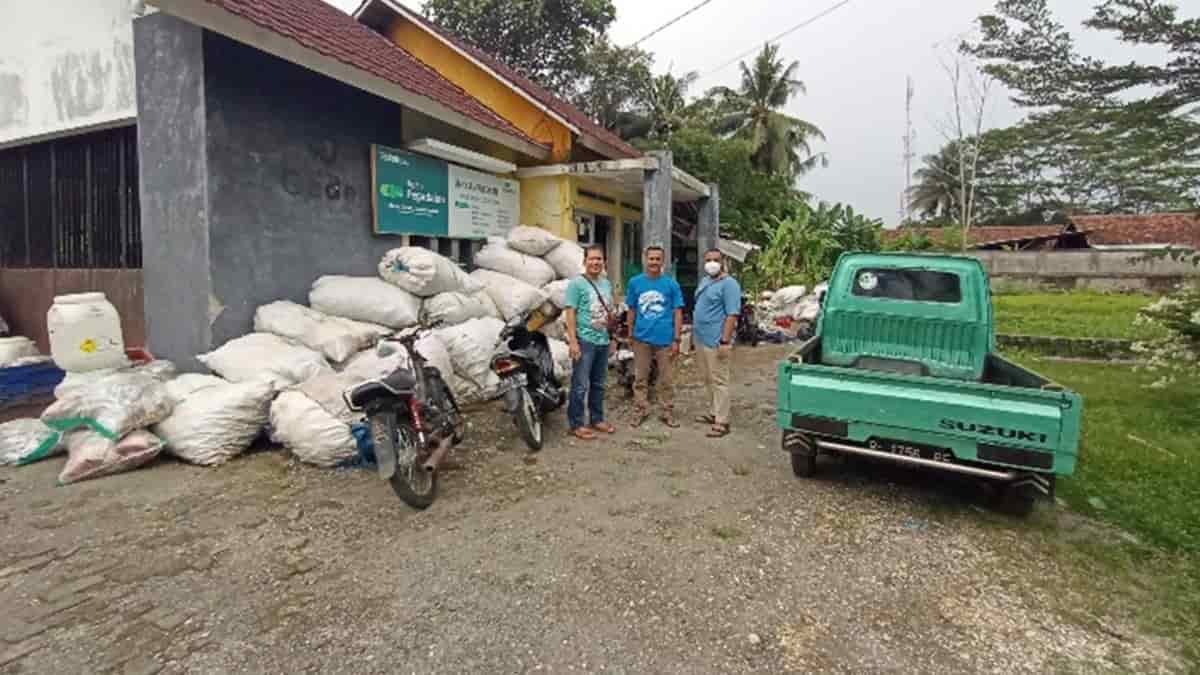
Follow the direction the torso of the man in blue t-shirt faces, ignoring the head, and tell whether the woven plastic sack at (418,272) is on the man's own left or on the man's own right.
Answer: on the man's own right

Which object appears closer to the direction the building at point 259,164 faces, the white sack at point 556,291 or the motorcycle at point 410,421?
the motorcycle

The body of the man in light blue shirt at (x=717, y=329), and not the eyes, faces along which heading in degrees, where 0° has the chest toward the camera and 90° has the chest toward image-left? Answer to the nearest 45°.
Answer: approximately 45°

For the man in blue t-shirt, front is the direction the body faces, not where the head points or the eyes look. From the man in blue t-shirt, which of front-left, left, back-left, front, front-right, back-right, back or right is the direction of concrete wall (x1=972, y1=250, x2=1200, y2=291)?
back-left

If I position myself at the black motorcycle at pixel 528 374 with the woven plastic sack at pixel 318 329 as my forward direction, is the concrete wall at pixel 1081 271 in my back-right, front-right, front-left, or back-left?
back-right

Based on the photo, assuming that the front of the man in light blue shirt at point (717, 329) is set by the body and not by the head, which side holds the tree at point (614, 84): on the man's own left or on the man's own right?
on the man's own right

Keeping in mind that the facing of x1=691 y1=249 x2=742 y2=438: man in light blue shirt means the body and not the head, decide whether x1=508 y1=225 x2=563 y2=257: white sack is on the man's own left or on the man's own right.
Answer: on the man's own right

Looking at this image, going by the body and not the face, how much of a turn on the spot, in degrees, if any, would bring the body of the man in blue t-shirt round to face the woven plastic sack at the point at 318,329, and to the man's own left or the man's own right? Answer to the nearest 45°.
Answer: approximately 90° to the man's own right

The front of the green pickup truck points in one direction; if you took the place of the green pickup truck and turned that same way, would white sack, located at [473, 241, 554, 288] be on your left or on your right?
on your left

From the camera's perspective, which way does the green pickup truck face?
away from the camera

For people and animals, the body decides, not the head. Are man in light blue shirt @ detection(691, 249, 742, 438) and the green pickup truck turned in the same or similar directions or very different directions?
very different directions

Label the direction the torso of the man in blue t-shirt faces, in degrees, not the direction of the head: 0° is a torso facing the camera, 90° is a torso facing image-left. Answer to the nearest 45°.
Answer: approximately 0°

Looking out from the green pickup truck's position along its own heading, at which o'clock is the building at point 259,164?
The building is roughly at 9 o'clock from the green pickup truck.

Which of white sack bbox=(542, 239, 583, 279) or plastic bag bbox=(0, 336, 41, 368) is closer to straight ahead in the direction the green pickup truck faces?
the white sack
